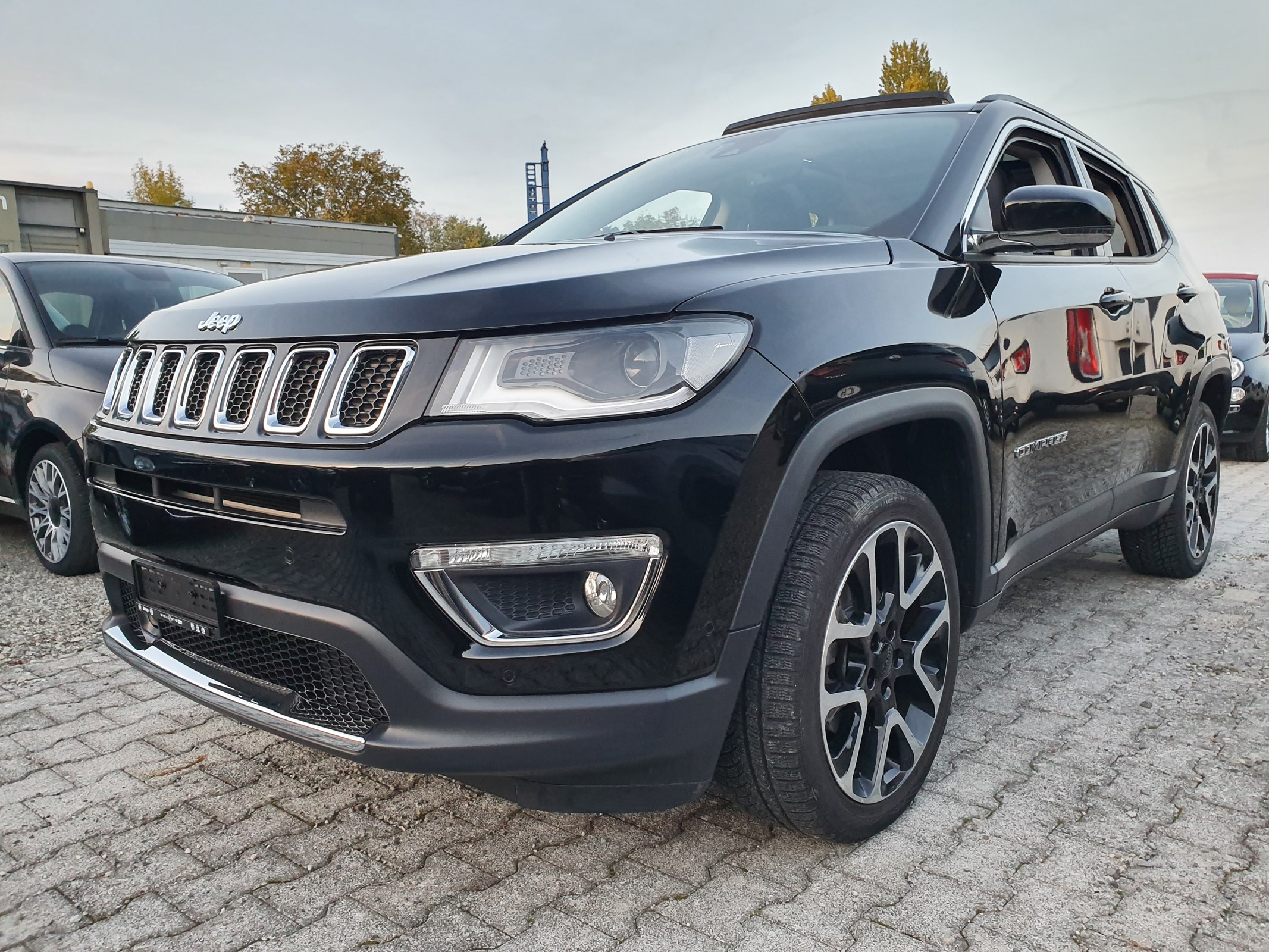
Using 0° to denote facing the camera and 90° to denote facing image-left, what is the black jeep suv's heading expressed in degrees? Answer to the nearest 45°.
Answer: approximately 45°

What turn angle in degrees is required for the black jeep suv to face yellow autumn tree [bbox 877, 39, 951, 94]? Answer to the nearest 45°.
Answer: approximately 135° to its right
